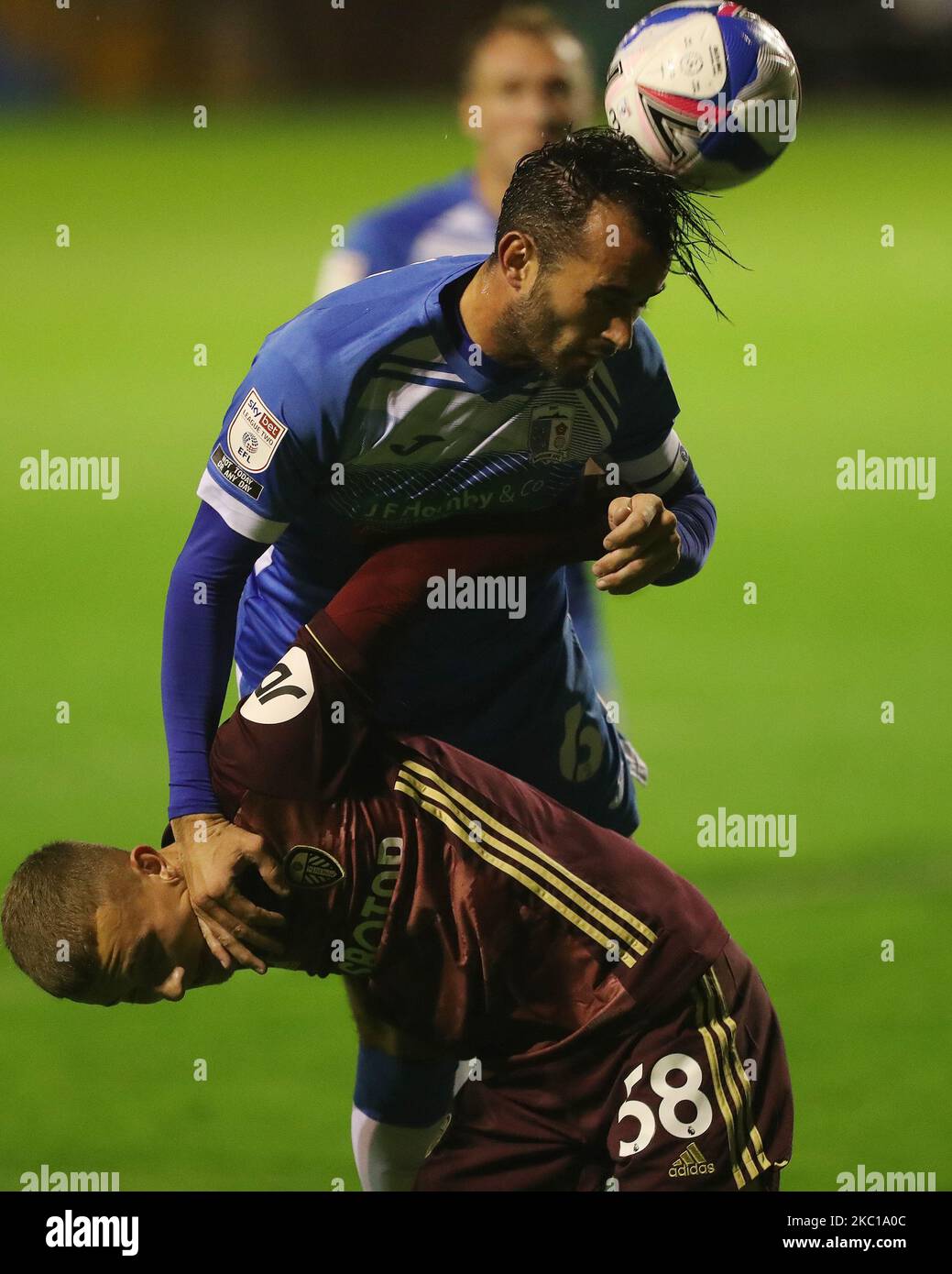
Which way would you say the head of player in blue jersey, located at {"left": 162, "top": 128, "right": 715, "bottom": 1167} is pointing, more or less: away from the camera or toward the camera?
toward the camera

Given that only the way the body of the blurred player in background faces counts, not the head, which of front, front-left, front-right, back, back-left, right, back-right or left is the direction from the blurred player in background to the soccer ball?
front

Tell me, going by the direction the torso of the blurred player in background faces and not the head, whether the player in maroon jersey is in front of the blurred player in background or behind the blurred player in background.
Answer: in front

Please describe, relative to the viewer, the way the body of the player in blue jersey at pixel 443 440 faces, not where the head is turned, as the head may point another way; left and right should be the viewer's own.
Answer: facing the viewer and to the right of the viewer

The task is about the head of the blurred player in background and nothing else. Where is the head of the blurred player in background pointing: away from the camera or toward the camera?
toward the camera

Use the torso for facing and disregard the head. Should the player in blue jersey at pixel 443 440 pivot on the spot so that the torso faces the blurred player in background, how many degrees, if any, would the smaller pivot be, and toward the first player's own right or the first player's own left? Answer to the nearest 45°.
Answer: approximately 135° to the first player's own left

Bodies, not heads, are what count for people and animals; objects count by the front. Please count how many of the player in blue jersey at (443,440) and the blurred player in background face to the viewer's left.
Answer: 0

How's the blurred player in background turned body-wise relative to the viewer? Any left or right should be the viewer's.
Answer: facing the viewer

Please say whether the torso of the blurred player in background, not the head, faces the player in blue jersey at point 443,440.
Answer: yes
